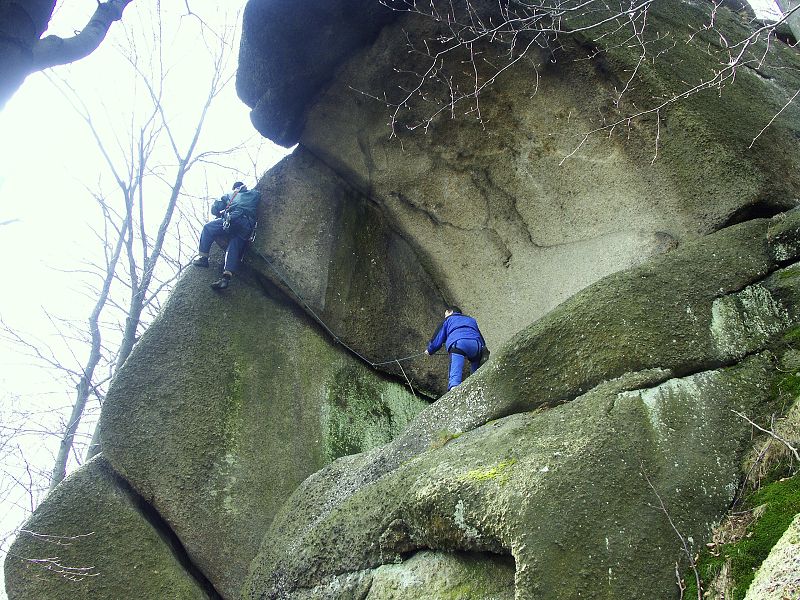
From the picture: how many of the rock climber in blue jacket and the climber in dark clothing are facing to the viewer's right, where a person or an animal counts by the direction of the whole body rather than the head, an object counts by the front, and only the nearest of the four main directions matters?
0
